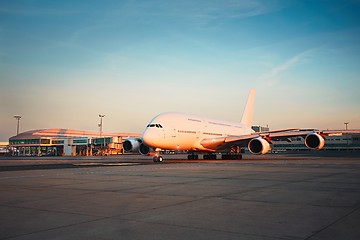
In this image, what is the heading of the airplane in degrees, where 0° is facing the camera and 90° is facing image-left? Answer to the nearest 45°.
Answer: approximately 45°
